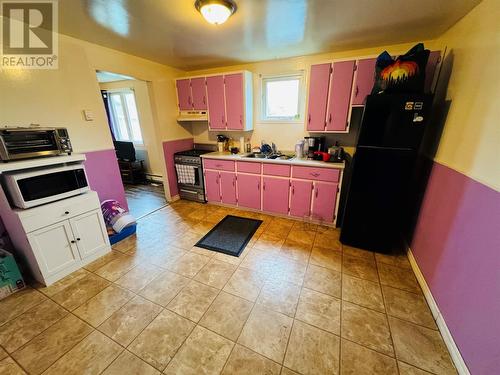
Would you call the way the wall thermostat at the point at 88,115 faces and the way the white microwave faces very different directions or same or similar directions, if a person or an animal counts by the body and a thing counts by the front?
same or similar directions

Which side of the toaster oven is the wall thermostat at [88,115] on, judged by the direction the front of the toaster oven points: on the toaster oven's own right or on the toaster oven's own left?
on the toaster oven's own left

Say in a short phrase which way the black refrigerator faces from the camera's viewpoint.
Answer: facing the viewer

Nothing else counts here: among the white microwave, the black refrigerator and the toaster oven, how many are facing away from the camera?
0

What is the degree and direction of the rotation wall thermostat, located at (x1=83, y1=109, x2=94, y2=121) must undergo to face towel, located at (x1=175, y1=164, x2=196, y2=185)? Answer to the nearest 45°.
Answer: approximately 45° to its left

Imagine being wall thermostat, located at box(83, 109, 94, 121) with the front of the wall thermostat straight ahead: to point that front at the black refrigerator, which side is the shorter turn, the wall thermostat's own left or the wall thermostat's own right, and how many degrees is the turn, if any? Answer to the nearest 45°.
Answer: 0° — it already faces it

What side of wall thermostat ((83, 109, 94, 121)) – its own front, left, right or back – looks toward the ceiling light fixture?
front

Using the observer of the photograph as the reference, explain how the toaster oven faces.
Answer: facing the viewer and to the right of the viewer

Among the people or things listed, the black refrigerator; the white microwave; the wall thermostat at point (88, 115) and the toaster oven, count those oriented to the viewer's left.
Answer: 0

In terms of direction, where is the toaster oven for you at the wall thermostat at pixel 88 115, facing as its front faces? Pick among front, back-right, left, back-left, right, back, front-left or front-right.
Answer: right
